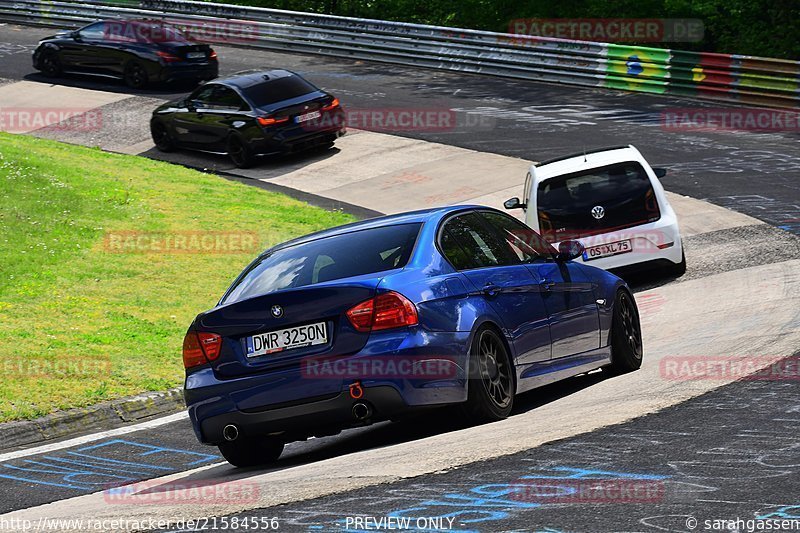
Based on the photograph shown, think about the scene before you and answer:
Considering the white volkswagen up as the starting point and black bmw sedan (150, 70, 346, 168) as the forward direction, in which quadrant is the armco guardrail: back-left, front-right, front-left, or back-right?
front-right

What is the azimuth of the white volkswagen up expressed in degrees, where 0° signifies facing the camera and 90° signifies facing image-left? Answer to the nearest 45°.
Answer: approximately 180°

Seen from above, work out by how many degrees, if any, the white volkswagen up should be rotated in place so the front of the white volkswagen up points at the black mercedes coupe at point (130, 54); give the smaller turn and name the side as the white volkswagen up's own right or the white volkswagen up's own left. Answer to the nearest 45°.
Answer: approximately 45° to the white volkswagen up's own left

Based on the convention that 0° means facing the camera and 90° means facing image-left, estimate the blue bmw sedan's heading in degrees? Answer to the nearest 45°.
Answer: approximately 225°

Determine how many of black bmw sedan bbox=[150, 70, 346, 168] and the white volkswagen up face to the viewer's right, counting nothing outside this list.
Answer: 0

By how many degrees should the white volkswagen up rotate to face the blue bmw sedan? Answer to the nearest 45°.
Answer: approximately 180°

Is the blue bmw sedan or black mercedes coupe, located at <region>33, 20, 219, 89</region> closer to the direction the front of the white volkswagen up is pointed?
the black mercedes coupe

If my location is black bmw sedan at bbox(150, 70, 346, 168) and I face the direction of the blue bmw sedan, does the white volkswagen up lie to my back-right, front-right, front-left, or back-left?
front-left

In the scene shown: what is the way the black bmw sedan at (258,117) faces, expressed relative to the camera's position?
facing away from the viewer and to the left of the viewer

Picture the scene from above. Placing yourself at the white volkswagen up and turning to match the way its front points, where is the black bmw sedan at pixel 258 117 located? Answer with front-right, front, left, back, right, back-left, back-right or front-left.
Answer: front-left

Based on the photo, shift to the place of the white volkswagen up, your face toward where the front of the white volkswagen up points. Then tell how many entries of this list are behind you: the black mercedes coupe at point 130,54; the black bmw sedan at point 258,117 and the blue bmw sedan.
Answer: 1

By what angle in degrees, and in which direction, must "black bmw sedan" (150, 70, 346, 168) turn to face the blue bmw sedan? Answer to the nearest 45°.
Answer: approximately 135° to its left

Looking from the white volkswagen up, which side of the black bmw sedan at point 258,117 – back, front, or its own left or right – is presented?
back

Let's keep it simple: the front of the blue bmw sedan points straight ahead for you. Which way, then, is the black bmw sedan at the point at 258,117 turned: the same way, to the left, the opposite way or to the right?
to the left

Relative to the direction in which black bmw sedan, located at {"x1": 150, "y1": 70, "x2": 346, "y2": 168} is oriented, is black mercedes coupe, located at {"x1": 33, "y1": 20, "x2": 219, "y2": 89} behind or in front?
in front
